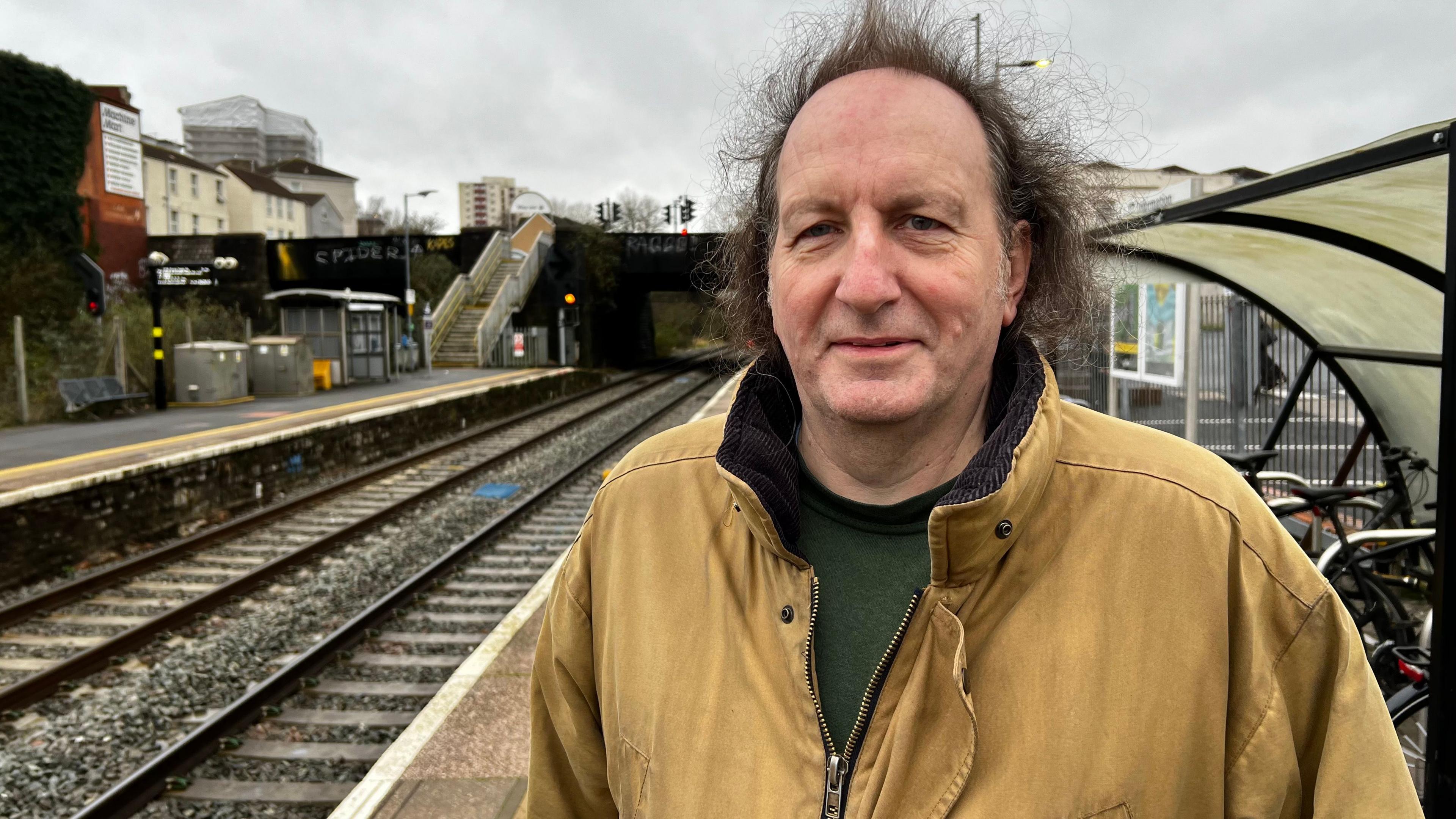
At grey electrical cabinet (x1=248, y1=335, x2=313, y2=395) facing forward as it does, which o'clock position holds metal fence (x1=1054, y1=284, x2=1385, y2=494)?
The metal fence is roughly at 11 o'clock from the grey electrical cabinet.

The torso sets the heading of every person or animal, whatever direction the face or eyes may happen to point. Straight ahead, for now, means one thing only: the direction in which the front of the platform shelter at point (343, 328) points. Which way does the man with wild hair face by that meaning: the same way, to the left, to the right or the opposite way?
to the right

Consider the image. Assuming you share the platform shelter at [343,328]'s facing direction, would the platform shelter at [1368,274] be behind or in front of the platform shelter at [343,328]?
in front

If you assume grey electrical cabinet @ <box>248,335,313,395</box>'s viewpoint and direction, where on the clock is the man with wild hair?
The man with wild hair is roughly at 12 o'clock from the grey electrical cabinet.

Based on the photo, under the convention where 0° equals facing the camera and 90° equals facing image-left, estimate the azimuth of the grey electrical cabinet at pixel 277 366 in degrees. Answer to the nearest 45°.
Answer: approximately 0°

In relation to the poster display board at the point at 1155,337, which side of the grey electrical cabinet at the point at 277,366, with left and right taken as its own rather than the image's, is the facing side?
front

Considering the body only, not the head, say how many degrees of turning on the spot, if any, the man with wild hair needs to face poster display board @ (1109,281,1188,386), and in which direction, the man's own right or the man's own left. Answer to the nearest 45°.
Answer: approximately 180°

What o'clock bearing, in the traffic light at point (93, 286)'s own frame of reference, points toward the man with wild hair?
The man with wild hair is roughly at 12 o'clock from the traffic light.

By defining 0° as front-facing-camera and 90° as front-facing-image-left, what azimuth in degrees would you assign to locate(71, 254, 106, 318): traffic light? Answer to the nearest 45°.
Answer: approximately 0°

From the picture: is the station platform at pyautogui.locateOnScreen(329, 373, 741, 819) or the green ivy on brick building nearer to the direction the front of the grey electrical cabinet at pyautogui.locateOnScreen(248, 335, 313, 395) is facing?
the station platform

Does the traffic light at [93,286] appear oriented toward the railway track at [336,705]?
yes
